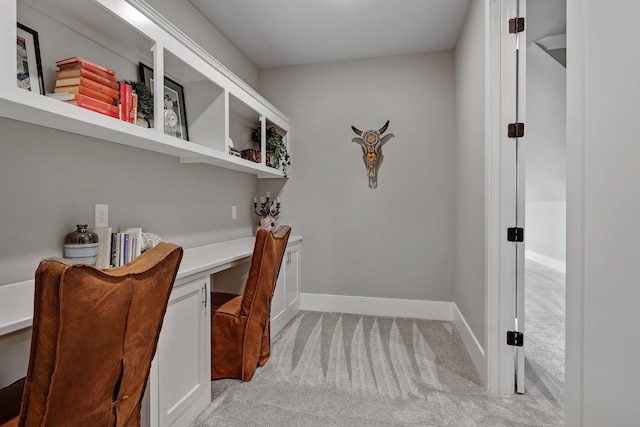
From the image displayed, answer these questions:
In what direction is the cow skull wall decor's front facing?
toward the camera

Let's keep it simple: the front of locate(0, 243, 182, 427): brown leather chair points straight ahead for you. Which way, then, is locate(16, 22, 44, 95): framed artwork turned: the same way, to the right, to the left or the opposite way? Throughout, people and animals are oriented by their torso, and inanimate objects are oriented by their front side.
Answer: the opposite way

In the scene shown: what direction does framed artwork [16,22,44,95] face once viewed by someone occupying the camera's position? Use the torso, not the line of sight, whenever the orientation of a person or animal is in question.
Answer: facing the viewer and to the right of the viewer

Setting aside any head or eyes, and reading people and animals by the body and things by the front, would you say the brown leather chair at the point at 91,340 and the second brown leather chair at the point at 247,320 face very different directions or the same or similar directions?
same or similar directions

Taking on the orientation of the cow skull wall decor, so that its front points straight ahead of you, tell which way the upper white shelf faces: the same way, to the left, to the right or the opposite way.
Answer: to the left

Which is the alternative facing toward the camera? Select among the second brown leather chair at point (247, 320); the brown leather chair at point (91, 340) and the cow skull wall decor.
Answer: the cow skull wall decor

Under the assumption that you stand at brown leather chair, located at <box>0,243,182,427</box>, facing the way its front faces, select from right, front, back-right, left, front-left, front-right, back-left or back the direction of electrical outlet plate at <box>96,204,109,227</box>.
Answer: front-right

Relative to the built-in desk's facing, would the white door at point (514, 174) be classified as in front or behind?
in front

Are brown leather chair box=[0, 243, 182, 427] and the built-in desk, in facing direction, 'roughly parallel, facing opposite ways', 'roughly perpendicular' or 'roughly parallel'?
roughly parallel, facing opposite ways

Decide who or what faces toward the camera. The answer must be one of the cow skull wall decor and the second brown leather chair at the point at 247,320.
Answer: the cow skull wall decor

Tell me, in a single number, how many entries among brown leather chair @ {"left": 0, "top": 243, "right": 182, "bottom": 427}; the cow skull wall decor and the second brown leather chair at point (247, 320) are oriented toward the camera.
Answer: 1

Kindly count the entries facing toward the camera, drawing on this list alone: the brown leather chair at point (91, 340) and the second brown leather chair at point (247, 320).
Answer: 0

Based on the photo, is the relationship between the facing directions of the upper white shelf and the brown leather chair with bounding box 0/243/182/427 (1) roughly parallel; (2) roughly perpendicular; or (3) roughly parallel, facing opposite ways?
roughly parallel, facing opposite ways
